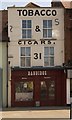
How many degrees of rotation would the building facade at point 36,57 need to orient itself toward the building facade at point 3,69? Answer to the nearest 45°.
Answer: approximately 90° to its right

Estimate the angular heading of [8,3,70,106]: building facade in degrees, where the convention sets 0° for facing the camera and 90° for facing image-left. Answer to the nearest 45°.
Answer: approximately 0°
